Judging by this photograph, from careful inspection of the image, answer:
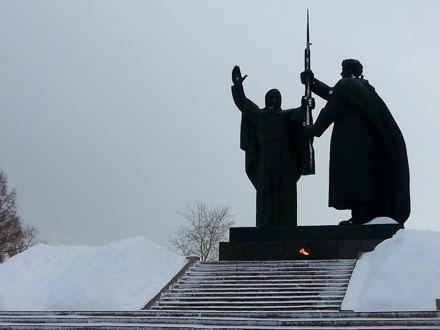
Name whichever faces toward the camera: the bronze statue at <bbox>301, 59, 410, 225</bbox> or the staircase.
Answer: the staircase

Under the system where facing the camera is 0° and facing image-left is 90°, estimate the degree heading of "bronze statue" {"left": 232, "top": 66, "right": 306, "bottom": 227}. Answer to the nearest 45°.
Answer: approximately 0°

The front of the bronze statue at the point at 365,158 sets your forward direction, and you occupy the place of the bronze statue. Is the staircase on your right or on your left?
on your left

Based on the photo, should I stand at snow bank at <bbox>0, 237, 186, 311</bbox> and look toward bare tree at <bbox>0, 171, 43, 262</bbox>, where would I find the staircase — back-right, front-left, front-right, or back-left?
back-right

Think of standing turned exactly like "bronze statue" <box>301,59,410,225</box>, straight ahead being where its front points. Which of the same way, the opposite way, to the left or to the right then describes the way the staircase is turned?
to the left

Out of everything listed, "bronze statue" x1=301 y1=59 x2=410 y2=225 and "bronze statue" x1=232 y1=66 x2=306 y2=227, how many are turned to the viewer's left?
1

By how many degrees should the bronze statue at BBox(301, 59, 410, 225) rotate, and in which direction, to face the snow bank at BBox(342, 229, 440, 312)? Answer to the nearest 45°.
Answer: approximately 90° to its left

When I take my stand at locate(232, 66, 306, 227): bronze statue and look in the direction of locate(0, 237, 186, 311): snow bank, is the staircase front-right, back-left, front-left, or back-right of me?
front-left

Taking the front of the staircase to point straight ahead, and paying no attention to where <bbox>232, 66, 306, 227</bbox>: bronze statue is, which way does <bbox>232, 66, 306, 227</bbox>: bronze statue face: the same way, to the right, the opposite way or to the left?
the same way

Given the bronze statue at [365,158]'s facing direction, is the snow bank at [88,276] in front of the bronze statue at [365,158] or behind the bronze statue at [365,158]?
in front

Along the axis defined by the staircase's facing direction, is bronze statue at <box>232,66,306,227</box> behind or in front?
behind

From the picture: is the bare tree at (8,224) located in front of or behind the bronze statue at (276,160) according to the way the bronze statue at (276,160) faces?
behind

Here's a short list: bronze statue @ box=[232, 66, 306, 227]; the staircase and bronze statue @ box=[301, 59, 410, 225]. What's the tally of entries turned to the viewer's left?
1

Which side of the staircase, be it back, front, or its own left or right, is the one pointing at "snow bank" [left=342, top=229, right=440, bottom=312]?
left

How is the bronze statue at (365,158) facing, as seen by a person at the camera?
facing to the left of the viewer

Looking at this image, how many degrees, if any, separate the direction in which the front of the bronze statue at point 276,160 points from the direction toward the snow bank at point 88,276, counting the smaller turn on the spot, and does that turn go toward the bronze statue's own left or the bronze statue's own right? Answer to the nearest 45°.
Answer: approximately 45° to the bronze statue's own right

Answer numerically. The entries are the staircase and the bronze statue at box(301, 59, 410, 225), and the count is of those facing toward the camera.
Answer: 1
